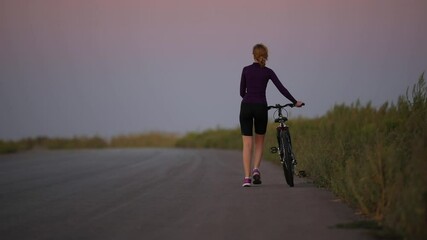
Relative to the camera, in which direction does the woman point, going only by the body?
away from the camera

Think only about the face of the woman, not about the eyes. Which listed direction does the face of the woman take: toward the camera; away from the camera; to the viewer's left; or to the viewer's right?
away from the camera

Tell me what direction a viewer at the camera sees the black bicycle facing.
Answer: facing away from the viewer
